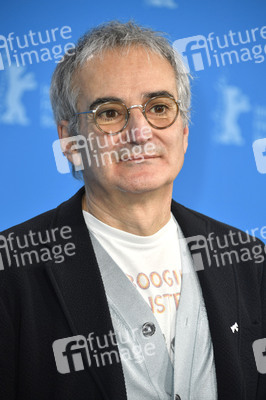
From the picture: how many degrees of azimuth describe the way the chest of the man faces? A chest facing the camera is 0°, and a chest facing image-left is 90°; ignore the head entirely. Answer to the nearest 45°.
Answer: approximately 315°
